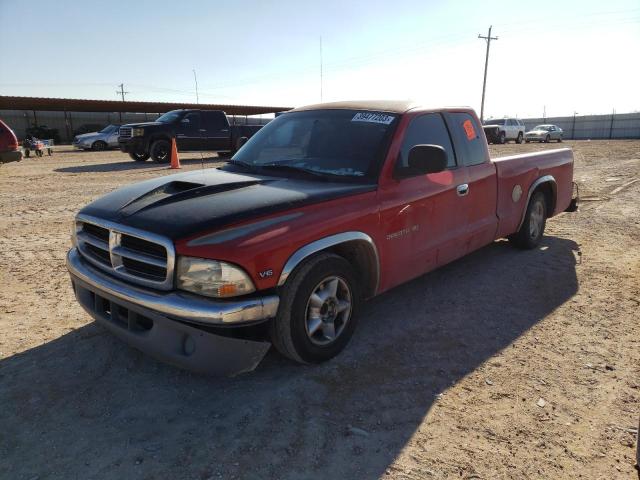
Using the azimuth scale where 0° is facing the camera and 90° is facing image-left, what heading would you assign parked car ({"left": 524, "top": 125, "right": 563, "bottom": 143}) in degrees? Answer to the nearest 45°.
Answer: approximately 45°

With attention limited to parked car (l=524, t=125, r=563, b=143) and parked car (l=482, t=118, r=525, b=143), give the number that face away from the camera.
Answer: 0

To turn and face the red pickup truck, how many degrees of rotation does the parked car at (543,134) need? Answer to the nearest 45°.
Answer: approximately 45° to its left

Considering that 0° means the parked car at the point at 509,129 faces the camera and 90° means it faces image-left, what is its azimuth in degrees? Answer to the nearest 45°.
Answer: approximately 45°

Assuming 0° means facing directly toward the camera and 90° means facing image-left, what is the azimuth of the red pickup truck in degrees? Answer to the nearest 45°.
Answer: approximately 45°

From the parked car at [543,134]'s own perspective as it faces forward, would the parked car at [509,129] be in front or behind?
in front

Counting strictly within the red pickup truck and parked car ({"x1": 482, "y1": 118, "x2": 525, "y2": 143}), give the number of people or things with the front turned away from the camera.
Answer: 0

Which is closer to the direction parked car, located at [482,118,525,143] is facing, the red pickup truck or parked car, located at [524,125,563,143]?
the red pickup truck

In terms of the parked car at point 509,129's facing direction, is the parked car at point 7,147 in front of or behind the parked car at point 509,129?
in front

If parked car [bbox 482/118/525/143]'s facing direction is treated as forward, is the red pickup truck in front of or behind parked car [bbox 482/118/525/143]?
in front

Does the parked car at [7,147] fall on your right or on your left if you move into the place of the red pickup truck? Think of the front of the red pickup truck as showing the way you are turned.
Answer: on your right
